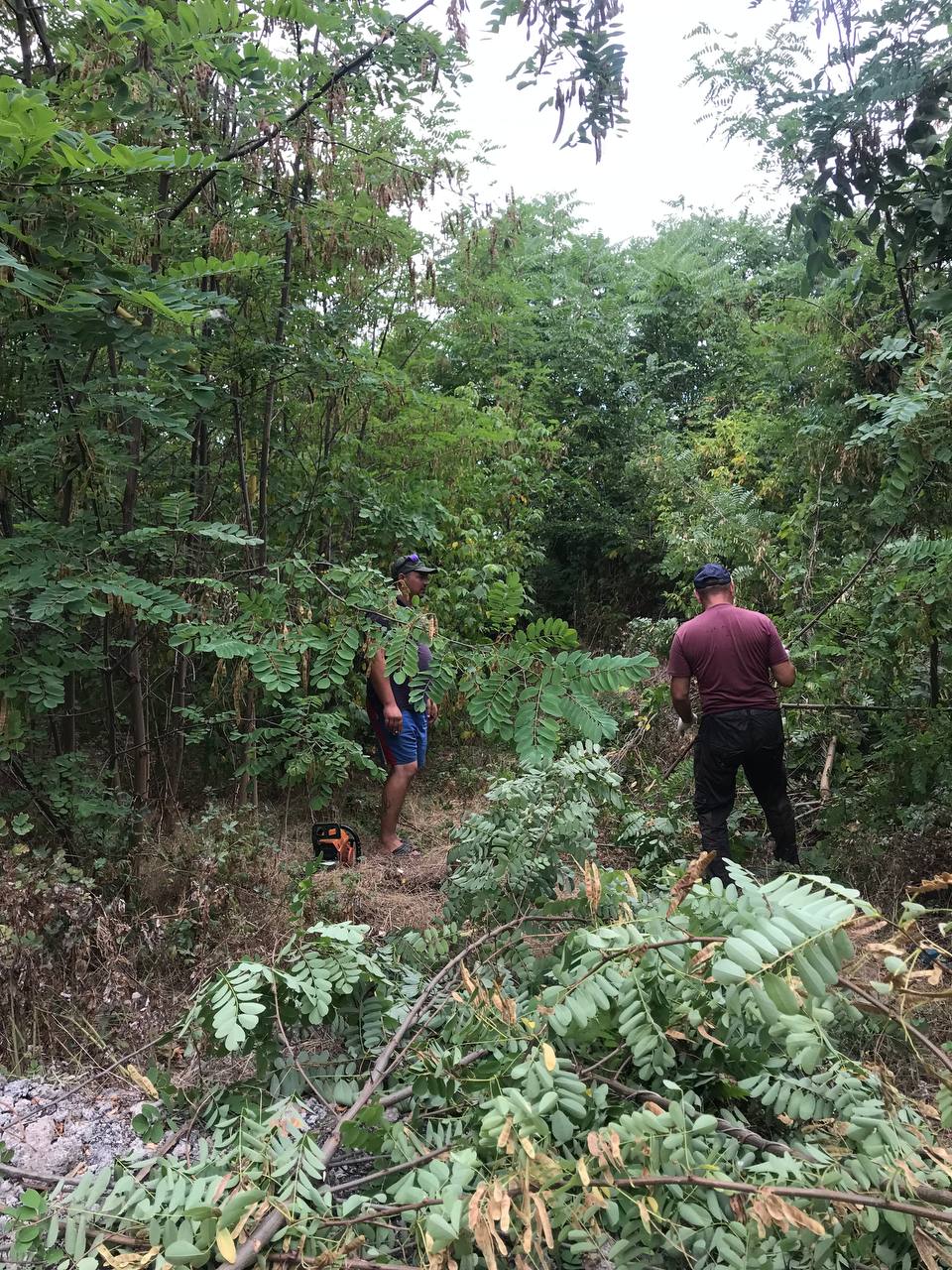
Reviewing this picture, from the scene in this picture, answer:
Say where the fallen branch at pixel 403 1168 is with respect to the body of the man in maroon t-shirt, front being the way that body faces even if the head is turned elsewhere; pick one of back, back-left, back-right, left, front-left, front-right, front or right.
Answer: back

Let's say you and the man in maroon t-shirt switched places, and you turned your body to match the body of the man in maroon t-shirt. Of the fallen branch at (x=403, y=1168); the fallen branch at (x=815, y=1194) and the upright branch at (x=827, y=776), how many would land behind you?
2

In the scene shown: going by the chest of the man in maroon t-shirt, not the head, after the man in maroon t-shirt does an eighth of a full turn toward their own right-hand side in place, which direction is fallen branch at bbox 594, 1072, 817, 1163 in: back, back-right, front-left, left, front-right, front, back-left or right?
back-right

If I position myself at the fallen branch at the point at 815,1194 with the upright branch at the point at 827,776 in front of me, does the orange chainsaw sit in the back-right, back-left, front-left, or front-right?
front-left

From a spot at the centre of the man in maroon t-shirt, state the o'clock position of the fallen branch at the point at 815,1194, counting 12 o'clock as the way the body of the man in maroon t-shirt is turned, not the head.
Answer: The fallen branch is roughly at 6 o'clock from the man in maroon t-shirt.

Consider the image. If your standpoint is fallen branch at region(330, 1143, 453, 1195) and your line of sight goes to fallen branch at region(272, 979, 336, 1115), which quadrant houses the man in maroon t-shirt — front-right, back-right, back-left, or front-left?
front-right

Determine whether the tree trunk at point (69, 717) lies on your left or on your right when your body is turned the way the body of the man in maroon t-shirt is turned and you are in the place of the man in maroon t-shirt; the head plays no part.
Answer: on your left

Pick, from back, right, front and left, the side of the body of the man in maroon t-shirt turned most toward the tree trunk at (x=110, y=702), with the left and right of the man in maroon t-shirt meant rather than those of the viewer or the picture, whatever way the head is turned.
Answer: left

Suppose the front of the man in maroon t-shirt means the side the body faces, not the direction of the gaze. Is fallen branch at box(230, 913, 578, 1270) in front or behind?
behind

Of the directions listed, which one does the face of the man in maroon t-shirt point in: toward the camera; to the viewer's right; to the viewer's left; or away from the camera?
away from the camera

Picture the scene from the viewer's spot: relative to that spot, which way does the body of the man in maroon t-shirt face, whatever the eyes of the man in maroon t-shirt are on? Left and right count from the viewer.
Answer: facing away from the viewer

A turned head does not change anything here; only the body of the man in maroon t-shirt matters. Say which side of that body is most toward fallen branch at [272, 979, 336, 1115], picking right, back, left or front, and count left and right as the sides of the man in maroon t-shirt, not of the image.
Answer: back

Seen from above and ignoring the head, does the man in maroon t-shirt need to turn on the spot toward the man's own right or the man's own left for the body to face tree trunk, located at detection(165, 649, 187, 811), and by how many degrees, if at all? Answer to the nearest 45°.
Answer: approximately 90° to the man's own left

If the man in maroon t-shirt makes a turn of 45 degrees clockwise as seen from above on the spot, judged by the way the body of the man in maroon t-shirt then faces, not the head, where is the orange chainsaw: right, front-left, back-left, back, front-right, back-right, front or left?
back-left

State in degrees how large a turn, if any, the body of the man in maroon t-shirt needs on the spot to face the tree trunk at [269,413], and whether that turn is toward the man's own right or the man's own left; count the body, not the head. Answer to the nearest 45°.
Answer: approximately 90° to the man's own left
